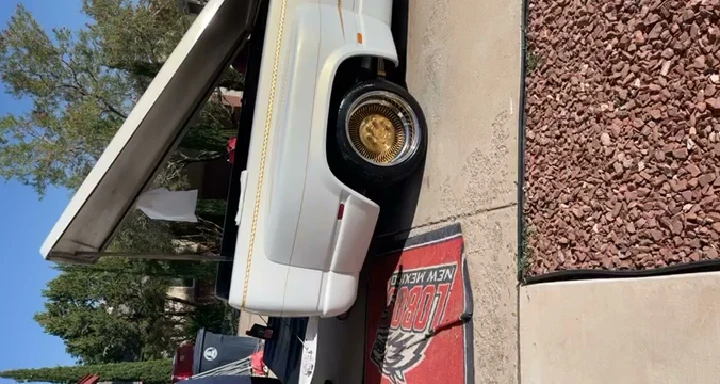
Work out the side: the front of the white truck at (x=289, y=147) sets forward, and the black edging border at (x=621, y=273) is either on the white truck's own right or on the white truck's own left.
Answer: on the white truck's own right

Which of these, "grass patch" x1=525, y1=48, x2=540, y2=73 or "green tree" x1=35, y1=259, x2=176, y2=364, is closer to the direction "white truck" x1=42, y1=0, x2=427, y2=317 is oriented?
the grass patch

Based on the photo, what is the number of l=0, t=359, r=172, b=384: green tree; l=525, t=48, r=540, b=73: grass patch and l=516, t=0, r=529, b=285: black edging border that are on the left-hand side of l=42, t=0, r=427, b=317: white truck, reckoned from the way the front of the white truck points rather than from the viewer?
1

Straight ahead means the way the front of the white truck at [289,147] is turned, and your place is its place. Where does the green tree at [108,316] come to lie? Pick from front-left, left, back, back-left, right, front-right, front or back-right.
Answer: left

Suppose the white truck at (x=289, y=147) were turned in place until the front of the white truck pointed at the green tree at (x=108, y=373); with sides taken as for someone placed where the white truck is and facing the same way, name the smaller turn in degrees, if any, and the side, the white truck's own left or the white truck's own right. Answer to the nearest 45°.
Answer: approximately 90° to the white truck's own left

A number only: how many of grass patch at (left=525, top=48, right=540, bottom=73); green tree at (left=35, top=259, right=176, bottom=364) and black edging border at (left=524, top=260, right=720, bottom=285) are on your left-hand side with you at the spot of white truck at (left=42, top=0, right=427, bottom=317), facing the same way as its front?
1

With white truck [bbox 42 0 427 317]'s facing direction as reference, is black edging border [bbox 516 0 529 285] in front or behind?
in front
